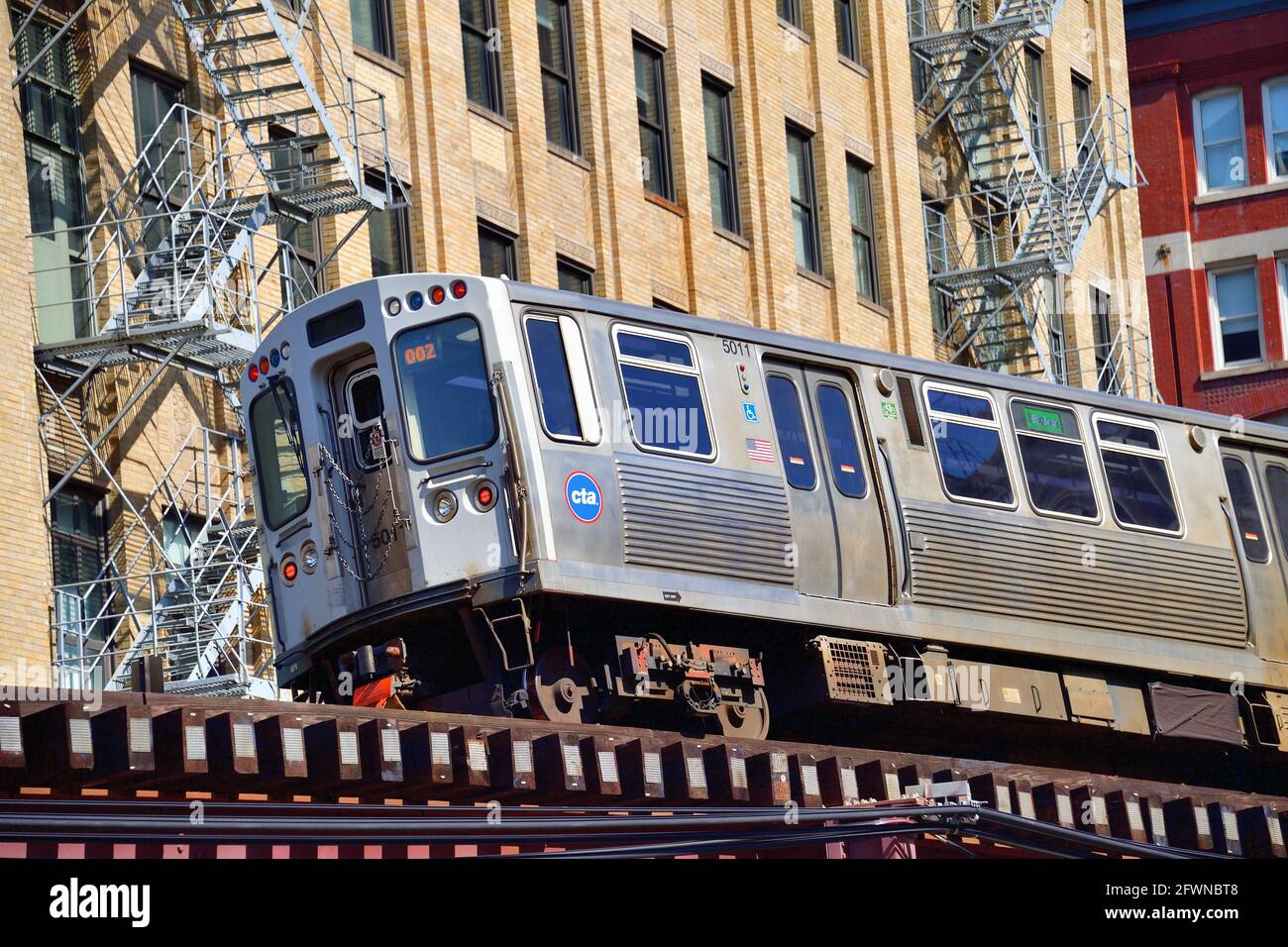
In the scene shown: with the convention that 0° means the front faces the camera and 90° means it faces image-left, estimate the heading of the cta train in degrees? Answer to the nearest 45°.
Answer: approximately 45°

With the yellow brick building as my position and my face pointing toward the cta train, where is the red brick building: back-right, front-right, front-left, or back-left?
back-left

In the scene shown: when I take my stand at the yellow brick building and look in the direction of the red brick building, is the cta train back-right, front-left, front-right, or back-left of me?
back-right

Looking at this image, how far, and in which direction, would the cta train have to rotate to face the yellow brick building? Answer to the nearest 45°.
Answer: approximately 135° to its right

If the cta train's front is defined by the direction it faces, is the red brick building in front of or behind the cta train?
behind
